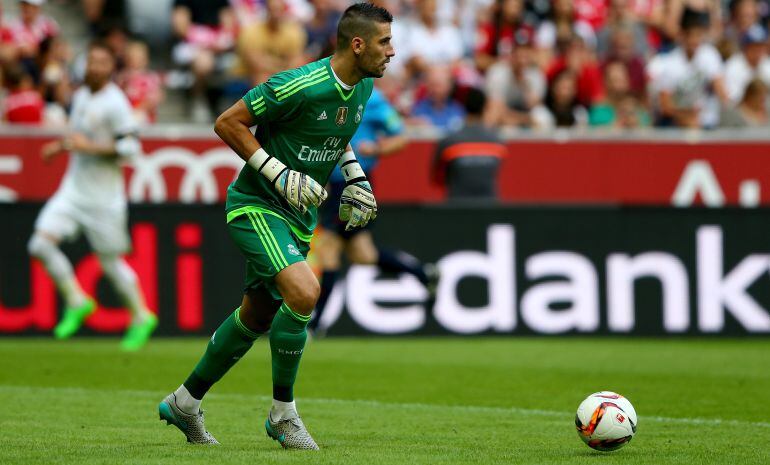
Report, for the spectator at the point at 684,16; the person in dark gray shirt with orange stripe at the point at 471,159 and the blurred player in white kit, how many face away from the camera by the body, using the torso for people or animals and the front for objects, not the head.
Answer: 1

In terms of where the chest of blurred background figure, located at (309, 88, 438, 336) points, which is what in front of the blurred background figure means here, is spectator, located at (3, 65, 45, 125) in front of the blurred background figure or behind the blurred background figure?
in front

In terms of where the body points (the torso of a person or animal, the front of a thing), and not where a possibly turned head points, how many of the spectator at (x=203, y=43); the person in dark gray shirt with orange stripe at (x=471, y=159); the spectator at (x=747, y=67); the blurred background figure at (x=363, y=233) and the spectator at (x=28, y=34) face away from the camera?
1

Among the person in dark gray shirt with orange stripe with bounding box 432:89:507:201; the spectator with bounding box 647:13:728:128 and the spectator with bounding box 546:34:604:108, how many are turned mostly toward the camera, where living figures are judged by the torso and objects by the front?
2

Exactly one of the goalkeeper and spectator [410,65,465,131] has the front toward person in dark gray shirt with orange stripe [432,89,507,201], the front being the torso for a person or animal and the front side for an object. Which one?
spectator [410,65,465,131]

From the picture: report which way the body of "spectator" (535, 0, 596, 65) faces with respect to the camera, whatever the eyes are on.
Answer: toward the camera

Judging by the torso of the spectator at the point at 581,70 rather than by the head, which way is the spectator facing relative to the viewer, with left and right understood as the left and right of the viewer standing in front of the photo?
facing the viewer

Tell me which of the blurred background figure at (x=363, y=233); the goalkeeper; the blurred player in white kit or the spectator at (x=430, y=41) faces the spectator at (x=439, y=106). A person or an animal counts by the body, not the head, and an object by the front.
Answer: the spectator at (x=430, y=41)

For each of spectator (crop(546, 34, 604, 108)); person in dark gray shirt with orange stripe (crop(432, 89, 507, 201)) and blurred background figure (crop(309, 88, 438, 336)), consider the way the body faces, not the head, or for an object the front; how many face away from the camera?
1

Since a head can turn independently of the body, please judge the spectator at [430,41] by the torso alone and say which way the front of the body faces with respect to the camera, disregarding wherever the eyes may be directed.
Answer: toward the camera

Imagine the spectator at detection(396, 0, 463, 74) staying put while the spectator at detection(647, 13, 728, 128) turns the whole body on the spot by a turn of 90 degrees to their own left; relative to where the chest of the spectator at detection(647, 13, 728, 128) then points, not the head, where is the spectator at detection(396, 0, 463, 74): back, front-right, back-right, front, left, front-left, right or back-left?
back

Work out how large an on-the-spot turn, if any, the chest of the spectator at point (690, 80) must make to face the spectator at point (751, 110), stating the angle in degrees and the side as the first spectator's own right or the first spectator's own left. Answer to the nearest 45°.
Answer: approximately 45° to the first spectator's own left

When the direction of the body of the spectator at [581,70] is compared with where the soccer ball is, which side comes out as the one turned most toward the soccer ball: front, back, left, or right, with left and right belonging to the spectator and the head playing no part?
front

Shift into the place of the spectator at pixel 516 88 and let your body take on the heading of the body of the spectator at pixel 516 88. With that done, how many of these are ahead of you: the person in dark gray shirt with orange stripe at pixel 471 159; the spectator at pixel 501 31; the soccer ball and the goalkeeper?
3
